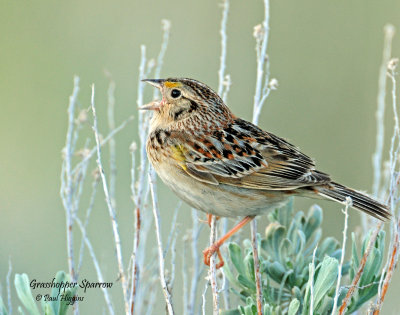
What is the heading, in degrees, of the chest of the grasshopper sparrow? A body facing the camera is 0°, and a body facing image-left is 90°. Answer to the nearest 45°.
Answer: approximately 90°
